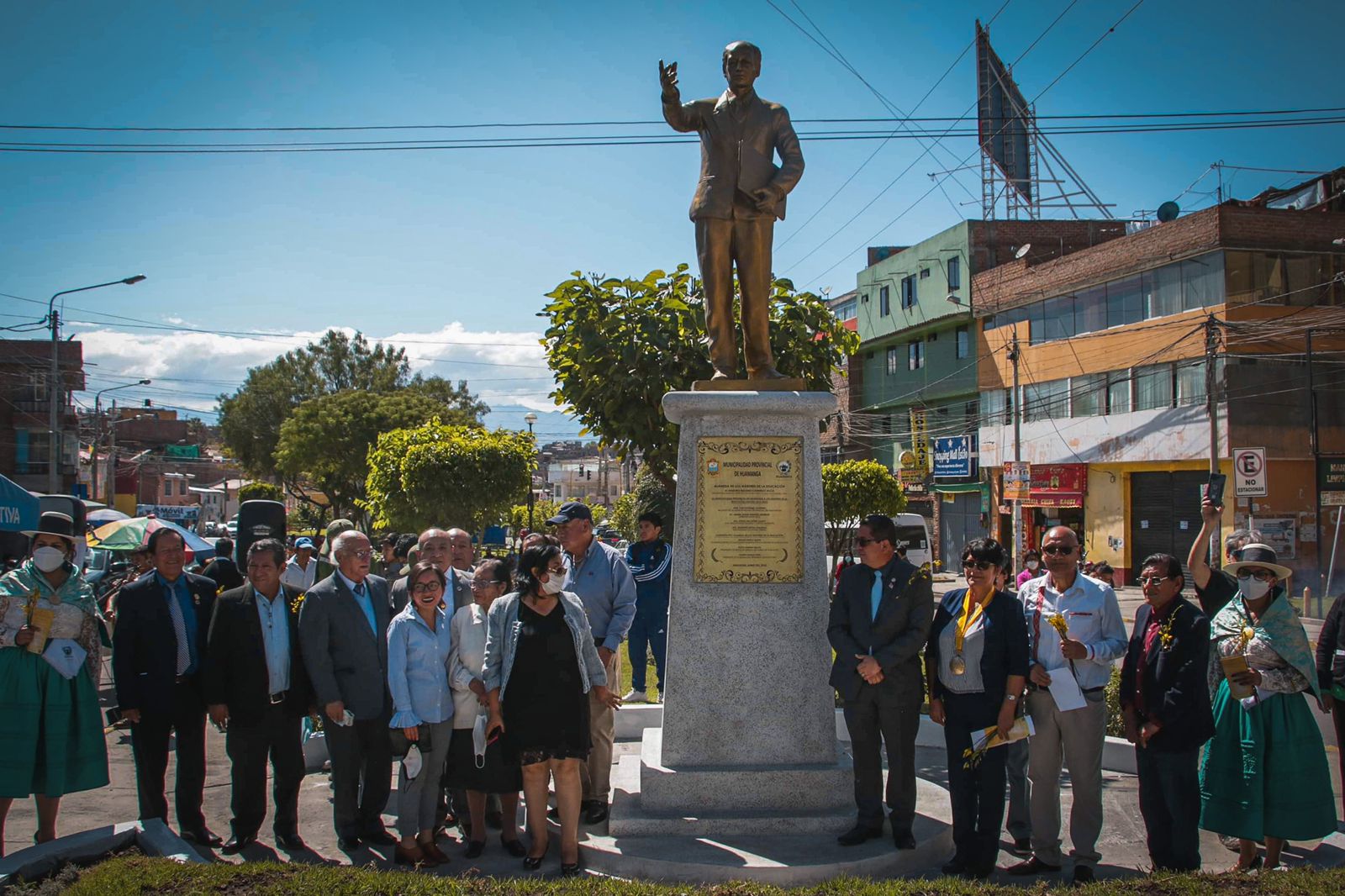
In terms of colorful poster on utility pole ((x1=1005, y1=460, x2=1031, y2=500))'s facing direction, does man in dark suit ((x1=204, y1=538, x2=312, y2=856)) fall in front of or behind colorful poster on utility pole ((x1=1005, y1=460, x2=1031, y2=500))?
in front

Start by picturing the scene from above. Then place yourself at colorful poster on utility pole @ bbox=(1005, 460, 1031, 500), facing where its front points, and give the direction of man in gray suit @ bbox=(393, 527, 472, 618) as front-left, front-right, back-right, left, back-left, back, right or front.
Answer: front

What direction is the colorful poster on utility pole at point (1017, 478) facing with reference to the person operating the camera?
facing the viewer

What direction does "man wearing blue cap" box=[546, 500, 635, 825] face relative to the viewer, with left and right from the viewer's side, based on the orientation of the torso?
facing the viewer and to the left of the viewer

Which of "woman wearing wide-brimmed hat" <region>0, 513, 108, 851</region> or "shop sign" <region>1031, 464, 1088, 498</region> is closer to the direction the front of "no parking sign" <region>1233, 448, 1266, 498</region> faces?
the woman wearing wide-brimmed hat

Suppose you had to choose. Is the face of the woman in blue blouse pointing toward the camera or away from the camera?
toward the camera

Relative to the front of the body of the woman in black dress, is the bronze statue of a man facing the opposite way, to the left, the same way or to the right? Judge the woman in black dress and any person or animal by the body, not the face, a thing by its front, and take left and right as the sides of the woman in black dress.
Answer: the same way

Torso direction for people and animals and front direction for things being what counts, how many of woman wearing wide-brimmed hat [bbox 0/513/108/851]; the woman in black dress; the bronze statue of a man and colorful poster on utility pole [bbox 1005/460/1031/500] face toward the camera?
4

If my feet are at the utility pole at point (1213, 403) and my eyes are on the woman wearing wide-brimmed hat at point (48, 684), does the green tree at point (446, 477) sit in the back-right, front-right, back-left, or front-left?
front-right

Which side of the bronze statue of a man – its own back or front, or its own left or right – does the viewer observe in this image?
front

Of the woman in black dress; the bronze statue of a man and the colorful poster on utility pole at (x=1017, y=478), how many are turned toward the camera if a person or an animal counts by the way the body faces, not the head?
3

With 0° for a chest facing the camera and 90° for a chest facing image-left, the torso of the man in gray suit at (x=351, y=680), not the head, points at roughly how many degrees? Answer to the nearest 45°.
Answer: approximately 315°

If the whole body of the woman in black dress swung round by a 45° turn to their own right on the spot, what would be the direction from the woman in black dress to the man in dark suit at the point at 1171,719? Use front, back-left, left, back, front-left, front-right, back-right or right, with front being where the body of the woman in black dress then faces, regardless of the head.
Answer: back-left

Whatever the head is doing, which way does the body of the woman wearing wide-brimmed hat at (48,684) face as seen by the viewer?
toward the camera

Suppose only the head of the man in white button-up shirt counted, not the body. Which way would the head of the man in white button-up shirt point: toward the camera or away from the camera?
toward the camera
